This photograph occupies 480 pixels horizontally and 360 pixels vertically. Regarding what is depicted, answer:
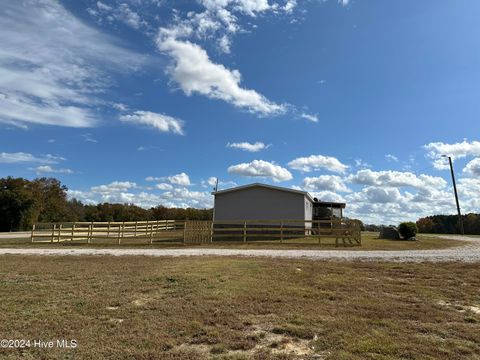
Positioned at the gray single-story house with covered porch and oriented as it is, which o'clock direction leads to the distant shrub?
The distant shrub is roughly at 12 o'clock from the gray single-story house with covered porch.

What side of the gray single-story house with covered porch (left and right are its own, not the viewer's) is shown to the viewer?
right
